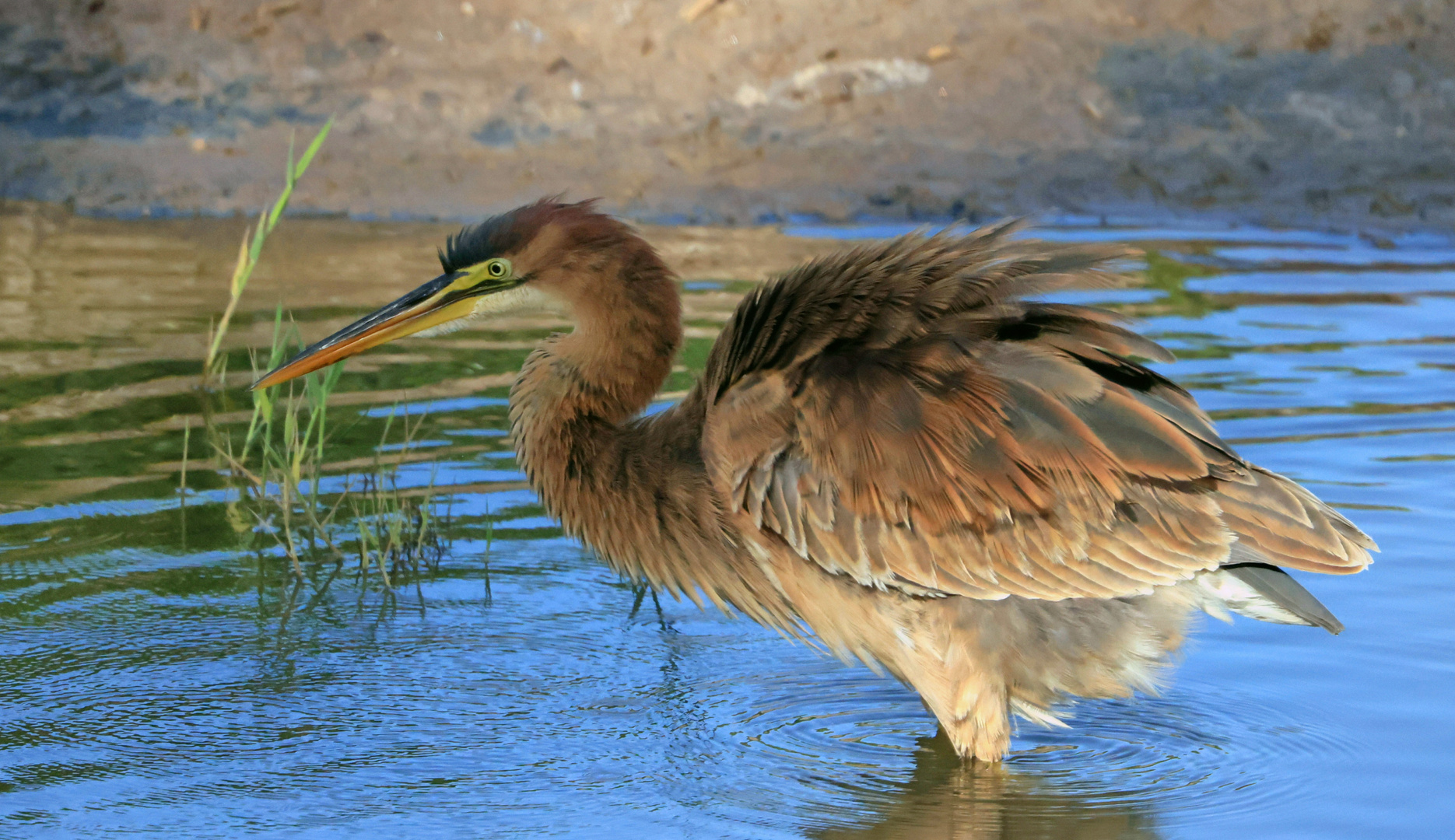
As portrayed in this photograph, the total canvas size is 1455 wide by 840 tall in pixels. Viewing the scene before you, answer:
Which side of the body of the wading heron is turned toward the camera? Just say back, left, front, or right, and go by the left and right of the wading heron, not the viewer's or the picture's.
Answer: left

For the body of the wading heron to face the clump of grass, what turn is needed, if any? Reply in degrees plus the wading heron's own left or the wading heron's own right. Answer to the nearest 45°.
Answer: approximately 45° to the wading heron's own right
